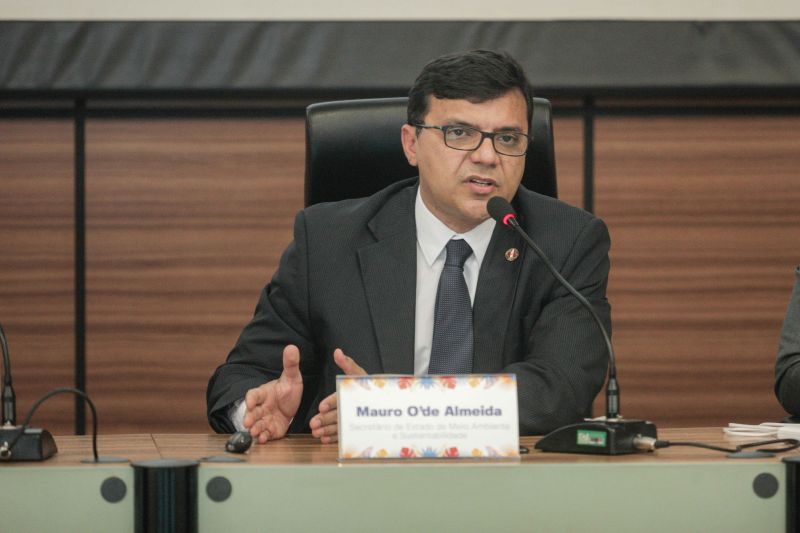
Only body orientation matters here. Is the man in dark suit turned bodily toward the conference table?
yes

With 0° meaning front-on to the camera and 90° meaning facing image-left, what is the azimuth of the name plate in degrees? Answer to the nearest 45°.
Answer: approximately 0°

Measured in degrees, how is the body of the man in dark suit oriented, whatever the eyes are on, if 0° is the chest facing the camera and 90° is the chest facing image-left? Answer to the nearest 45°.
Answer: approximately 0°
